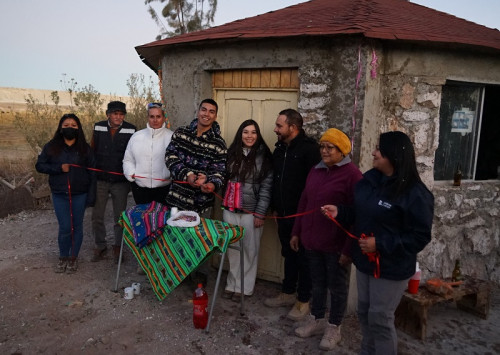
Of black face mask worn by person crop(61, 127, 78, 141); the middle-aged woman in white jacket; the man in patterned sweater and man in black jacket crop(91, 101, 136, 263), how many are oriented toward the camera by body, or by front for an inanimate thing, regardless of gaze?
4

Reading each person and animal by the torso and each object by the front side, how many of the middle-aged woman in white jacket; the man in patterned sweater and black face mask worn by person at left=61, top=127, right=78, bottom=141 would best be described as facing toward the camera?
3

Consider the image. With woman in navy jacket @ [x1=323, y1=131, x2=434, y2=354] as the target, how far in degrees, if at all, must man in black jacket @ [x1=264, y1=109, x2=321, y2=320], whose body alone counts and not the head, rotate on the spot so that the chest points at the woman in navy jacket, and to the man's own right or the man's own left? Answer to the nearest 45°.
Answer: approximately 90° to the man's own left

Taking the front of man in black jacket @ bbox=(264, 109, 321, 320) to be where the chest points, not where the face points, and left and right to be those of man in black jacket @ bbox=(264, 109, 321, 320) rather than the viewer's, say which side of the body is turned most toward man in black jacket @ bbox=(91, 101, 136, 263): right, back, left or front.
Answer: right

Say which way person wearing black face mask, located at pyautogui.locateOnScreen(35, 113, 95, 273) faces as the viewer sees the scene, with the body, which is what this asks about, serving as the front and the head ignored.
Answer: toward the camera

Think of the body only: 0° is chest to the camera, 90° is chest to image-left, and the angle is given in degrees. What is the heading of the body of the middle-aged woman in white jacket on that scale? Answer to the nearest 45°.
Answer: approximately 0°

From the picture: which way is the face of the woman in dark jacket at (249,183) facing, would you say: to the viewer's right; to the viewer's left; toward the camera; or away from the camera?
toward the camera

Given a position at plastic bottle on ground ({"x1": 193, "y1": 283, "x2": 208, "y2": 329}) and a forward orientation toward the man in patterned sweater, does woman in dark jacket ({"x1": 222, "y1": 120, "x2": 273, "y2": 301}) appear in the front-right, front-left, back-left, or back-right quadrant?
front-right

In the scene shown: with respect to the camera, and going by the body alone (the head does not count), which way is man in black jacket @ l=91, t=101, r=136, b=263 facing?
toward the camera

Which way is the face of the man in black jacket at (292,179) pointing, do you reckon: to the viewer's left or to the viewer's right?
to the viewer's left

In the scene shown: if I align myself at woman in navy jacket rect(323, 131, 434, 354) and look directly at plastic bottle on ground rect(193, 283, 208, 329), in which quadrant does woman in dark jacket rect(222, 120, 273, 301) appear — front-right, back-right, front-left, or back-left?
front-right

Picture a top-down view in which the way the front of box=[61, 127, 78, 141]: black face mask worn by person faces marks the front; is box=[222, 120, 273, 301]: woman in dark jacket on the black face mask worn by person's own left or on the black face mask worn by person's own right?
on the black face mask worn by person's own left

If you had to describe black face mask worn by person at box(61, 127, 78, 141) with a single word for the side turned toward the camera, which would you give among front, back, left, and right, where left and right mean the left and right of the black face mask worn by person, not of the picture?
front

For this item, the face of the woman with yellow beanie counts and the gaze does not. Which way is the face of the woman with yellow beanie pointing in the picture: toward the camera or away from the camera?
toward the camera

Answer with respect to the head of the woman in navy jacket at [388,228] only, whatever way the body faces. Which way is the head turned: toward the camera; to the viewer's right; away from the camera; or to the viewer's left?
to the viewer's left

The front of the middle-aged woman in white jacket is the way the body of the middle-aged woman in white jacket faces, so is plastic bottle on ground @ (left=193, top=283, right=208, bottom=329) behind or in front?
in front
